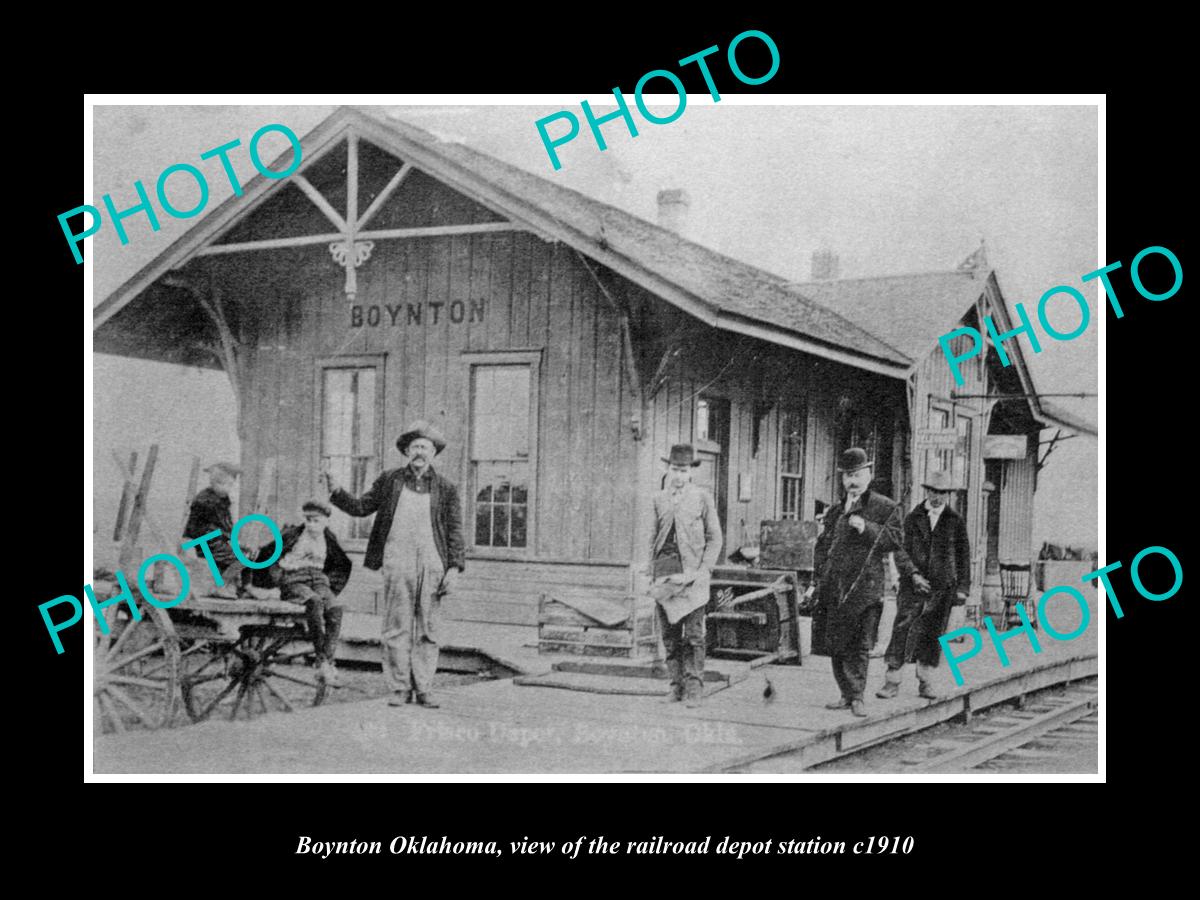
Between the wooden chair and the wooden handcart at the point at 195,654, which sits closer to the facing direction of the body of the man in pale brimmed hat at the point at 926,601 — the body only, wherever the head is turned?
the wooden handcart

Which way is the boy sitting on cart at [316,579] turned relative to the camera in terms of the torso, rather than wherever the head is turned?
toward the camera

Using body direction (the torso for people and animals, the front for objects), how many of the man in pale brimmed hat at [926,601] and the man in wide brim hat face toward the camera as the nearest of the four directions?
2

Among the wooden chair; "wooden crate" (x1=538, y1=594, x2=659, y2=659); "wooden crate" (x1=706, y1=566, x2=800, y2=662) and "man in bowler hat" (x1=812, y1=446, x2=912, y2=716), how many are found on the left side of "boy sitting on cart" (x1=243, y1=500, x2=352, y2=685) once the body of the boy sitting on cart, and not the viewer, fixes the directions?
4

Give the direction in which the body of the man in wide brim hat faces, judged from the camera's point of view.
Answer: toward the camera

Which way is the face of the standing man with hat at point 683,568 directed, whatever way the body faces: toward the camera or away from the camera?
toward the camera

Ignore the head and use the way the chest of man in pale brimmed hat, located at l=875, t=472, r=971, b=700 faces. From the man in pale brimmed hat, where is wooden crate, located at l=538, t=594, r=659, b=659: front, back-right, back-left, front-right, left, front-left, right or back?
right

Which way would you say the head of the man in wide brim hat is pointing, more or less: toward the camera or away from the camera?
toward the camera

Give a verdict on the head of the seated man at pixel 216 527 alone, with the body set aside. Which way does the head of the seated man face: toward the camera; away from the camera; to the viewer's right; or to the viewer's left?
toward the camera

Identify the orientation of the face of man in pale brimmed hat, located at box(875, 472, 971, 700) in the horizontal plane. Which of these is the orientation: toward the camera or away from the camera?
toward the camera

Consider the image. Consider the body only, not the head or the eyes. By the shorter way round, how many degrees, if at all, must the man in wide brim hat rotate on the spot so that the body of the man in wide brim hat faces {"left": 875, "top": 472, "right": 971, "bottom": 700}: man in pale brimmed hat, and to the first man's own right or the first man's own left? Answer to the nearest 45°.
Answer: approximately 90° to the first man's own left

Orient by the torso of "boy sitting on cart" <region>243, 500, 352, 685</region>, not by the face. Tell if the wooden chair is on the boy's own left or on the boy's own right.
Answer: on the boy's own left

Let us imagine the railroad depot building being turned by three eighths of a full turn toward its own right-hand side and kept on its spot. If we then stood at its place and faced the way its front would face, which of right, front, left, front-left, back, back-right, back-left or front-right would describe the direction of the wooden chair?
back
